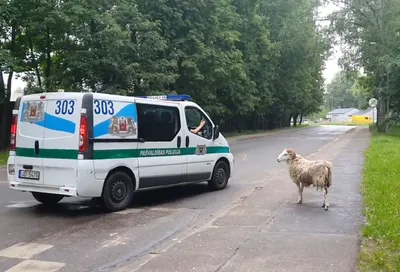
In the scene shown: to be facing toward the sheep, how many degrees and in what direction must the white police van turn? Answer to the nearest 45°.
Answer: approximately 45° to its right

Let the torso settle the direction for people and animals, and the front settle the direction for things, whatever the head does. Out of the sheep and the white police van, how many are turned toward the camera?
0

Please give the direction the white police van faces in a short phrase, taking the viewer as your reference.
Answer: facing away from the viewer and to the right of the viewer

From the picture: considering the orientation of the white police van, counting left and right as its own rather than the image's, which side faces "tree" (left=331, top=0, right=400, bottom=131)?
front

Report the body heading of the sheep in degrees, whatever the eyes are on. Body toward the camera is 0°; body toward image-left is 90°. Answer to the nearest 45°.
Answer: approximately 135°

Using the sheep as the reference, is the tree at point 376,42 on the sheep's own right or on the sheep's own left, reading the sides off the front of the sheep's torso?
on the sheep's own right

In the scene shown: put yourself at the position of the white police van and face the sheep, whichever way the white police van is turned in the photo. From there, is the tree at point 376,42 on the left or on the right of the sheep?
left
